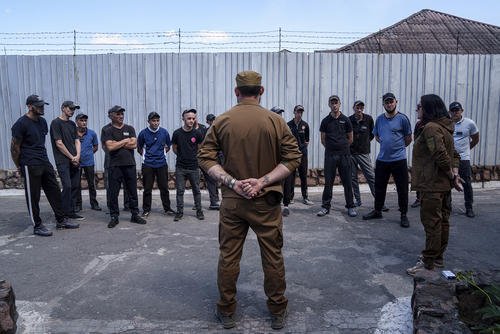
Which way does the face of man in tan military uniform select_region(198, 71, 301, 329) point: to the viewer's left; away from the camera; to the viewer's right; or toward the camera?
away from the camera

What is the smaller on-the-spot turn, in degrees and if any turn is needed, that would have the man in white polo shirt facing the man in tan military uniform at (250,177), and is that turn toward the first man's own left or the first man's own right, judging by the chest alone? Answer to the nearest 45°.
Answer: approximately 45° to the first man's own left

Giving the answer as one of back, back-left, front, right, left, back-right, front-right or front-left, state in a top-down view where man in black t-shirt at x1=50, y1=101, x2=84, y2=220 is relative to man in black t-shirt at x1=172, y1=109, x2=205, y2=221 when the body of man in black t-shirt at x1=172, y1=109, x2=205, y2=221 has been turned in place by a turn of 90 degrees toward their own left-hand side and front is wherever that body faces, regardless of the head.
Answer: back

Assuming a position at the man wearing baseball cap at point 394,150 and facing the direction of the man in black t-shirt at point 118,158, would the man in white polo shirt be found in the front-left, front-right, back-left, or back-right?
back-right

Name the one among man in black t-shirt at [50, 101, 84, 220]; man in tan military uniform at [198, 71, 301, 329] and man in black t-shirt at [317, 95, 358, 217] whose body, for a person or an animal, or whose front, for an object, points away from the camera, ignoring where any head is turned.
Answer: the man in tan military uniform

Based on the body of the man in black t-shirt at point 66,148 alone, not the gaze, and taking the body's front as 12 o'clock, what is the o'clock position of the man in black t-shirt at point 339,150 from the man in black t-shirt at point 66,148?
the man in black t-shirt at point 339,150 is roughly at 11 o'clock from the man in black t-shirt at point 66,148.

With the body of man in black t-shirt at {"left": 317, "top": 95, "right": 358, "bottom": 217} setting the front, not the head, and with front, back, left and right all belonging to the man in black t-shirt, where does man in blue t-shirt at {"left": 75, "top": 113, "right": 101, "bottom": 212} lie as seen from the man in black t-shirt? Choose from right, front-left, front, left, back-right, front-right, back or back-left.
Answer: right

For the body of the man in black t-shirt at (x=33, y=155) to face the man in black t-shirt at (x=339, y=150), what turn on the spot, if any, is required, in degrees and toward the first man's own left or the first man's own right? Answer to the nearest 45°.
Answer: approximately 45° to the first man's own left

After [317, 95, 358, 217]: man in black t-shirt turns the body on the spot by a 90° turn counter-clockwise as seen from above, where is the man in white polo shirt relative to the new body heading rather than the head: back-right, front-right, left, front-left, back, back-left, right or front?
front

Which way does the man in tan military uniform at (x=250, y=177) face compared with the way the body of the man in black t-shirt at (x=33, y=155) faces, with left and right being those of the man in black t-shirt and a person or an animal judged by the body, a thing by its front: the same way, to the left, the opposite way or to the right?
to the left

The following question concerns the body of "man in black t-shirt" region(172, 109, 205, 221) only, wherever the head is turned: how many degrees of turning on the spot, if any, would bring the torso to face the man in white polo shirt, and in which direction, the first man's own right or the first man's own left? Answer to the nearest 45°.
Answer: approximately 90° to the first man's own left

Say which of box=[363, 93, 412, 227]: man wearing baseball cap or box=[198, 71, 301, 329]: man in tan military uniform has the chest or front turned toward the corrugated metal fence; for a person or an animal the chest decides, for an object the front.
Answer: the man in tan military uniform

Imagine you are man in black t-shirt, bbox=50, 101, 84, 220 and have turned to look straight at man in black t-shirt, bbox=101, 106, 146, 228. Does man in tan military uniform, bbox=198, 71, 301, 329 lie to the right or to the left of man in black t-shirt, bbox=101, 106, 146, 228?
right

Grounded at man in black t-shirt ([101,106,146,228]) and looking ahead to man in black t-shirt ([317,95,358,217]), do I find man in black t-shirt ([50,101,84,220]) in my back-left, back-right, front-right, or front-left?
back-left

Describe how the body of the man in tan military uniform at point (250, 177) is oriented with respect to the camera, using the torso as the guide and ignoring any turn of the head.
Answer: away from the camera

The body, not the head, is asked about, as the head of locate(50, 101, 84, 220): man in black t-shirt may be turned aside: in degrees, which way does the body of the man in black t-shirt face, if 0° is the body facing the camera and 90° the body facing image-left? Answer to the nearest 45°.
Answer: approximately 315°
